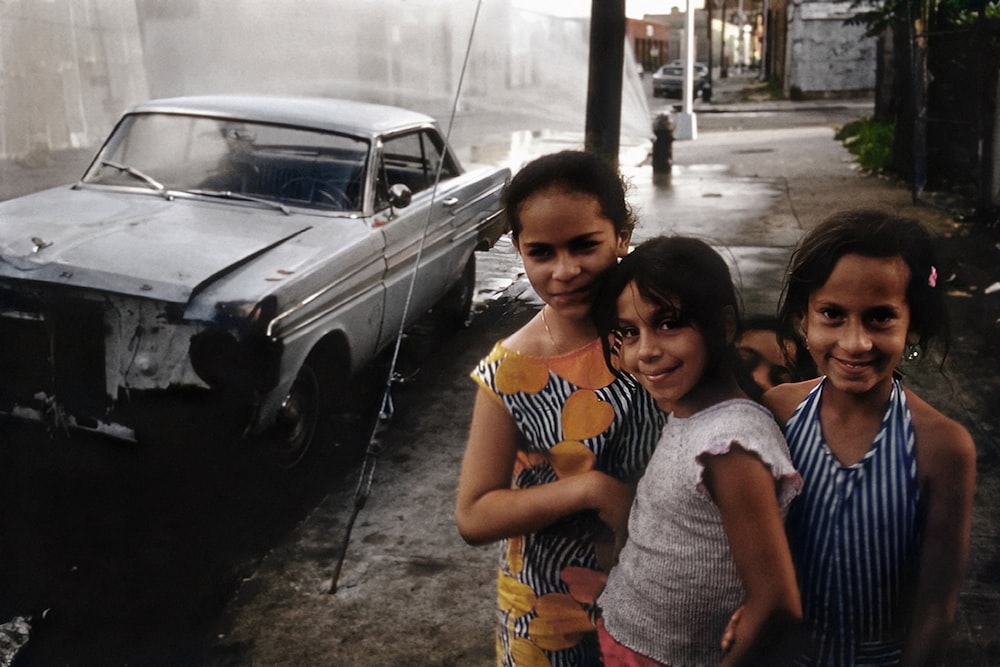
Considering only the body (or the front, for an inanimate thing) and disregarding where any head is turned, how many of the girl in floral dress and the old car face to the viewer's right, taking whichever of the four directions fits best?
0

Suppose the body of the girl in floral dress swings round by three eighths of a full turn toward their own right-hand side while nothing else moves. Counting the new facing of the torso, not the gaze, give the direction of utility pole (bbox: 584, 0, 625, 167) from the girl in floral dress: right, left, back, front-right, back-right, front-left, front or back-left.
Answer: front-right

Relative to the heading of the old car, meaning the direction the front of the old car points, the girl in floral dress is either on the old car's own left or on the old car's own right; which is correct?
on the old car's own left

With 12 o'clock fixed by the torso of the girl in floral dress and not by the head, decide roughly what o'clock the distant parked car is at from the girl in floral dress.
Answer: The distant parked car is roughly at 6 o'clock from the girl in floral dress.

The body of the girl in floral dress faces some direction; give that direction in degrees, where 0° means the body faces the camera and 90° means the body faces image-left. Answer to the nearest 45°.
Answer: approximately 0°

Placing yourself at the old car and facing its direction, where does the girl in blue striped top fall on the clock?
The girl in blue striped top is roughly at 10 o'clock from the old car.

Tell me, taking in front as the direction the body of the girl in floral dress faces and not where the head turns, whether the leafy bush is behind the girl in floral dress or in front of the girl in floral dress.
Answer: behind

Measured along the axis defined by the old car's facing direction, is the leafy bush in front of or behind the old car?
behind

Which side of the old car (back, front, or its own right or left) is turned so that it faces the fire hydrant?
back

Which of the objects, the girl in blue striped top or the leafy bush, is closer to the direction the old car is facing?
the girl in blue striped top

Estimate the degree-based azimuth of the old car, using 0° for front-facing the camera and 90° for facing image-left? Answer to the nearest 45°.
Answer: approximately 45°

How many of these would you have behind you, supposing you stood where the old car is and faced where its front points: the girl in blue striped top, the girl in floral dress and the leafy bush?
1
